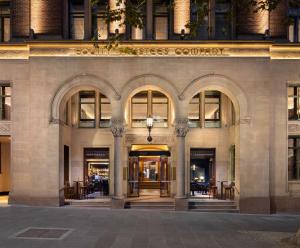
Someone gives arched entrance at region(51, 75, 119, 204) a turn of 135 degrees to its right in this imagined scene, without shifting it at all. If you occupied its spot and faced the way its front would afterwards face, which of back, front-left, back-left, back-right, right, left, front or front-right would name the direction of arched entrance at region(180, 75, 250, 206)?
back-right

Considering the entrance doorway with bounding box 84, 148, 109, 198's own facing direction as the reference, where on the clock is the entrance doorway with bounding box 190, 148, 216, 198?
the entrance doorway with bounding box 190, 148, 216, 198 is roughly at 9 o'clock from the entrance doorway with bounding box 84, 148, 109, 198.

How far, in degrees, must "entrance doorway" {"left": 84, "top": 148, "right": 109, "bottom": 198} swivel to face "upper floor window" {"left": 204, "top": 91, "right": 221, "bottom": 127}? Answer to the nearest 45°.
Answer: approximately 90° to its left

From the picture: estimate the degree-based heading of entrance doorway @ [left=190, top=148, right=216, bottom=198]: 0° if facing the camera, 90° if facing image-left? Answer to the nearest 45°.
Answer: approximately 0°

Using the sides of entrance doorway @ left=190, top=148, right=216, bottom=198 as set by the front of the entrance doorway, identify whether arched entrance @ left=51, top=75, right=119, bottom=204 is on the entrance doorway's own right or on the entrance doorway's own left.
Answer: on the entrance doorway's own right

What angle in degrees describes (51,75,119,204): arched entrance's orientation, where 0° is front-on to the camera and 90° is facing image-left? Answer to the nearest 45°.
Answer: approximately 0°

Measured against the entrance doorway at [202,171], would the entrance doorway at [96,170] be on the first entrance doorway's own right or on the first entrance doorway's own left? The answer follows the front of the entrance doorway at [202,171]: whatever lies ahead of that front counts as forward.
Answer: on the first entrance doorway's own right

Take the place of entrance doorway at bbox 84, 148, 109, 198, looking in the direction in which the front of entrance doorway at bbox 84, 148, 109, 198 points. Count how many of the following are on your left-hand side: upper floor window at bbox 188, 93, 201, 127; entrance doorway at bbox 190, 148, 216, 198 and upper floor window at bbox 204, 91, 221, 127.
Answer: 3

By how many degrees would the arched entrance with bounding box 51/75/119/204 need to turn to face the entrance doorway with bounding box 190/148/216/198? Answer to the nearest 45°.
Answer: approximately 90° to its left
